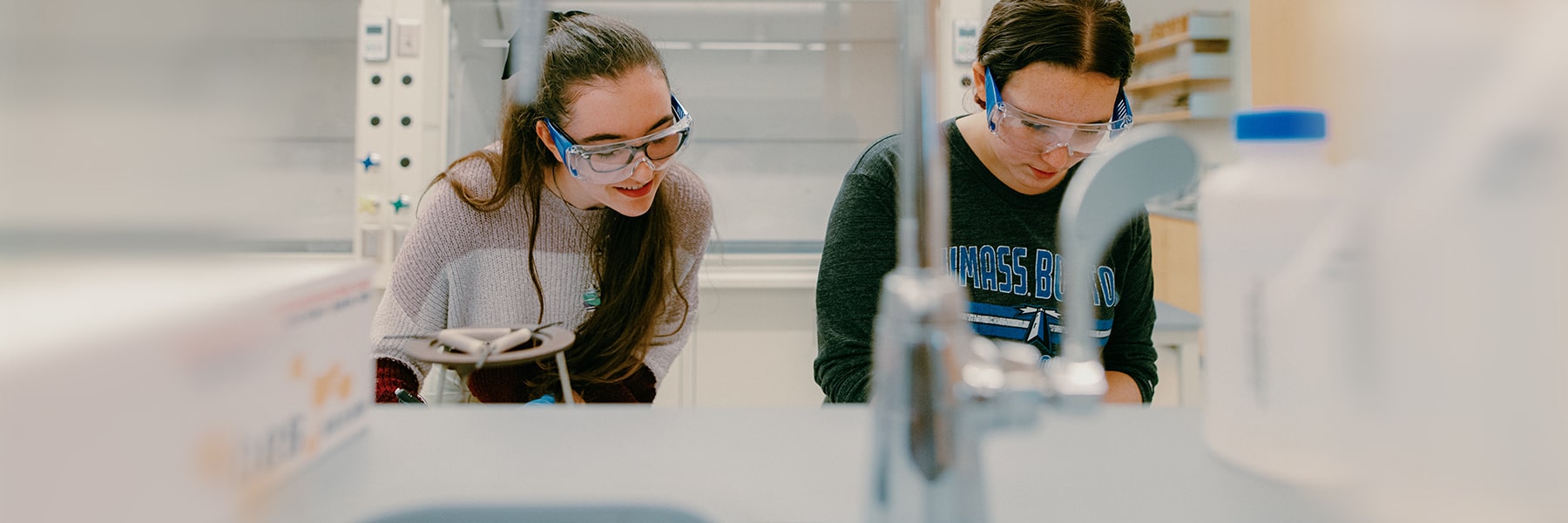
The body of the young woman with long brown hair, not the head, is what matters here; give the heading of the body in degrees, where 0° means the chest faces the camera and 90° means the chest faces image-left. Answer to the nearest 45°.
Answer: approximately 315°

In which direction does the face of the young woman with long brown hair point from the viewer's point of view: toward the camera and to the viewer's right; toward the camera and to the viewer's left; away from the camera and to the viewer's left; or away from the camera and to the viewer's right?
toward the camera and to the viewer's right

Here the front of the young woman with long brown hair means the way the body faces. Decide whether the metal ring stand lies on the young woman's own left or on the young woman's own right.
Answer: on the young woman's own right
